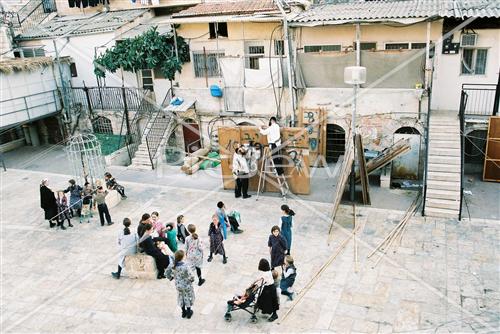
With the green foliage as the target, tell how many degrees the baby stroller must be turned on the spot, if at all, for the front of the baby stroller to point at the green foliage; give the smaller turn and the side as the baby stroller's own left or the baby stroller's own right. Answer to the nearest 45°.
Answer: approximately 90° to the baby stroller's own right

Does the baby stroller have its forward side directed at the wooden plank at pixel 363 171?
no

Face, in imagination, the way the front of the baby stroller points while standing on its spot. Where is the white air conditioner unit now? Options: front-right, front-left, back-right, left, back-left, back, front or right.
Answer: back-right

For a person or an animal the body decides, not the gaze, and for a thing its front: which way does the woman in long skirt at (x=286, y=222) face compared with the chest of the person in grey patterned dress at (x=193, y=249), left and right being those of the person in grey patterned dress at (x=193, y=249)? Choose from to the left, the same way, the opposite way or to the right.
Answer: to the left

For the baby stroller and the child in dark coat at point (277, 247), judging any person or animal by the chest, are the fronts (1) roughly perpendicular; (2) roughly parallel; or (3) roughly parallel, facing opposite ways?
roughly perpendicular

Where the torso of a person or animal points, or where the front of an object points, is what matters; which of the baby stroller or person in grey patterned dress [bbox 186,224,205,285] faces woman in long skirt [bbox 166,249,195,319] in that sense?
the baby stroller

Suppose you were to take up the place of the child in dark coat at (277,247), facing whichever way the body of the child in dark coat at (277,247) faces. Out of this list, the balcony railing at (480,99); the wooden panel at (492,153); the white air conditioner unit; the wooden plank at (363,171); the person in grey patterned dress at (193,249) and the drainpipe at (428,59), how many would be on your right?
1

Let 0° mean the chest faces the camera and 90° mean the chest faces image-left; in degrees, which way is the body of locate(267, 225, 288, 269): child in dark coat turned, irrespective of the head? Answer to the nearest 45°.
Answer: approximately 0°

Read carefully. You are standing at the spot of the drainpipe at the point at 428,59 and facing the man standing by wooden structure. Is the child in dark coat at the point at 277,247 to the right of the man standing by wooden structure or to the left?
left

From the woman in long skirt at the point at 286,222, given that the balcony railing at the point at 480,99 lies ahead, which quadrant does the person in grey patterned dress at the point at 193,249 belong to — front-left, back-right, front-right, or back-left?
back-left

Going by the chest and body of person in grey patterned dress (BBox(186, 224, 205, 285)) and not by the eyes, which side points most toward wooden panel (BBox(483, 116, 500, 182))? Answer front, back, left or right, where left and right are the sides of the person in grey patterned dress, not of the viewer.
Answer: right
